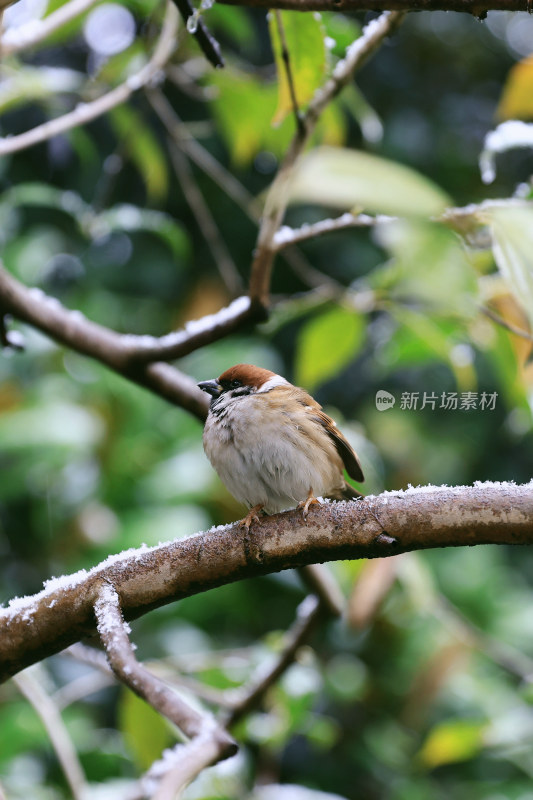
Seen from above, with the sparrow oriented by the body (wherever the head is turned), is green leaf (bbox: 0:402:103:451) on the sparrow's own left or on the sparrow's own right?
on the sparrow's own right

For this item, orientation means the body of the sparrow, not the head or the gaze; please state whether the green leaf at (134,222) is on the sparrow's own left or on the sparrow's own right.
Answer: on the sparrow's own right

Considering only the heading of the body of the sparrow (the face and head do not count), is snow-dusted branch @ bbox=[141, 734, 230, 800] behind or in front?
in front

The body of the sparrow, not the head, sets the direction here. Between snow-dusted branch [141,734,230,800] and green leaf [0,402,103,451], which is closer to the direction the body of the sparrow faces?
the snow-dusted branch

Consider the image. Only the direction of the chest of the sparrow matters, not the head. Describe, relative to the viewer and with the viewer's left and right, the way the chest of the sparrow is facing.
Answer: facing the viewer and to the left of the viewer
